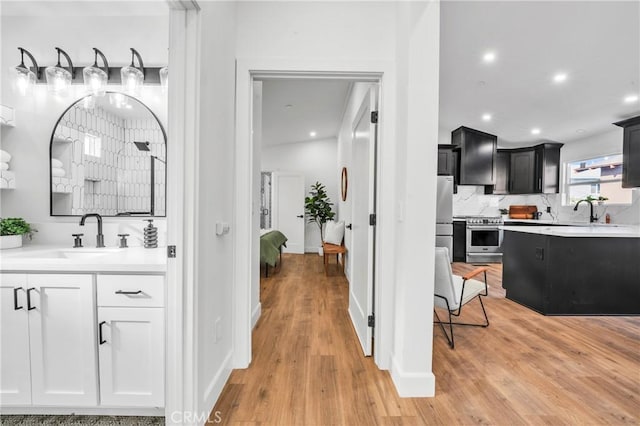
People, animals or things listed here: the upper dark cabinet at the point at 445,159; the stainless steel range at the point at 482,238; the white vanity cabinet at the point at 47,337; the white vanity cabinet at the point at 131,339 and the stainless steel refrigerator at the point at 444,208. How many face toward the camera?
5

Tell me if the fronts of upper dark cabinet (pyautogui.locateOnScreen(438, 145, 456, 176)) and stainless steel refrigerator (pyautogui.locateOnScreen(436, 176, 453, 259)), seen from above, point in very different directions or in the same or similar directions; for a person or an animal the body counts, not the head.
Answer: same or similar directions

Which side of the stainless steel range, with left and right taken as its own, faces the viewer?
front

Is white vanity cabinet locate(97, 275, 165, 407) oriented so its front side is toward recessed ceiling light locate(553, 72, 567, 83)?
no

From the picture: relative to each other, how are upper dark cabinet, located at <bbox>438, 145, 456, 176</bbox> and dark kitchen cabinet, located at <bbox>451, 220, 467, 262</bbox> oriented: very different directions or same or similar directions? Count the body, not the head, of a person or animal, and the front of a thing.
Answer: same or similar directions

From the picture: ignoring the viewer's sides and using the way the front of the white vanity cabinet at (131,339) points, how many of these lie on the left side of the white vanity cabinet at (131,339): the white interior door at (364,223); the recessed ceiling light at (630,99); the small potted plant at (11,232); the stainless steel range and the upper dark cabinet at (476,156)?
4

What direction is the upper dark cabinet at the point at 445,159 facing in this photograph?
toward the camera

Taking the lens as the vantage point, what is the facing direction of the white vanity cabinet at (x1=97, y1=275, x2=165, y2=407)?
facing the viewer

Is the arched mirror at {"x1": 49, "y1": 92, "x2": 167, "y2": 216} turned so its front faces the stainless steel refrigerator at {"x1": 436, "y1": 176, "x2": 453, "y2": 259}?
no

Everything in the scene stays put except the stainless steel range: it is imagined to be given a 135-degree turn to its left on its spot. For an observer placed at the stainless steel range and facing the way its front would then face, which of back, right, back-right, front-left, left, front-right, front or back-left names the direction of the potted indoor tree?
back-left

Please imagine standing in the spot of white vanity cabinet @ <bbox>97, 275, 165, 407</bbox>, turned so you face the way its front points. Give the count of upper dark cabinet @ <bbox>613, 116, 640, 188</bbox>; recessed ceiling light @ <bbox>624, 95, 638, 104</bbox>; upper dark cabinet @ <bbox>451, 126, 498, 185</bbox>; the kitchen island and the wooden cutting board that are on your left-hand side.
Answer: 5

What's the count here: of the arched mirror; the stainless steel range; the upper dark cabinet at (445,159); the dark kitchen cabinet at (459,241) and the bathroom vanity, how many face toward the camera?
5

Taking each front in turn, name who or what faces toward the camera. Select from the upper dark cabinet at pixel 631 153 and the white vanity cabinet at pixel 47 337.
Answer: the white vanity cabinet

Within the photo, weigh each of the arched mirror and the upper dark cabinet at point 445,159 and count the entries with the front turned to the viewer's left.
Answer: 0
